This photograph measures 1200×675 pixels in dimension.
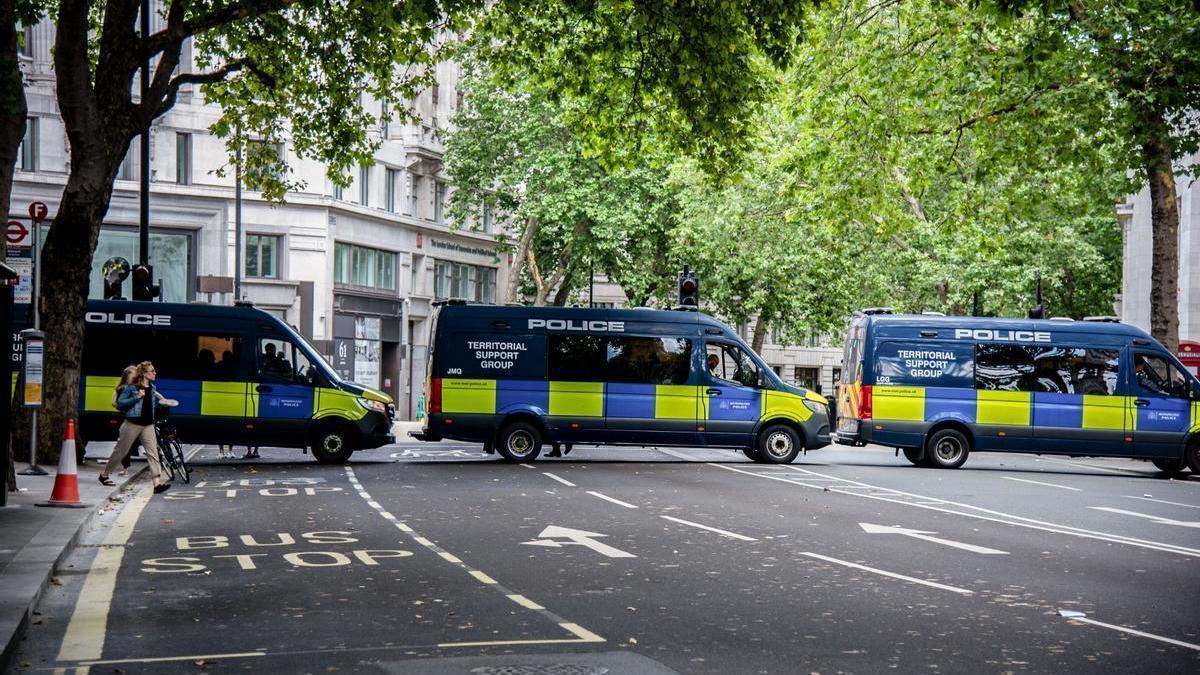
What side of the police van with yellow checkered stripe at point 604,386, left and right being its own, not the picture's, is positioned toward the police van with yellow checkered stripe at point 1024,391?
front

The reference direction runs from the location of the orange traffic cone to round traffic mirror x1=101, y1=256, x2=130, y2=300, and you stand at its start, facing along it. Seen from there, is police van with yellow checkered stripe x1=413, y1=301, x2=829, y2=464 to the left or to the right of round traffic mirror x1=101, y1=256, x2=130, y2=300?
right

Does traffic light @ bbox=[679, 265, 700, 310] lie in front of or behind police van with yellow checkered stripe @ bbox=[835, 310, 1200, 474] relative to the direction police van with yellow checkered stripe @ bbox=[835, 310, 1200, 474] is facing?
behind

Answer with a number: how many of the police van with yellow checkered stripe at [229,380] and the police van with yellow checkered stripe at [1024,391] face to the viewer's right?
2

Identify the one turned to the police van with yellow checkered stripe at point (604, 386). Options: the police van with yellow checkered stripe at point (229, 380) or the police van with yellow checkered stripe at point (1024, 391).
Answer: the police van with yellow checkered stripe at point (229, 380)

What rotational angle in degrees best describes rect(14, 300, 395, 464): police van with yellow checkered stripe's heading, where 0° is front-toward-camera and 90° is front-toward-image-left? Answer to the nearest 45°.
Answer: approximately 270°

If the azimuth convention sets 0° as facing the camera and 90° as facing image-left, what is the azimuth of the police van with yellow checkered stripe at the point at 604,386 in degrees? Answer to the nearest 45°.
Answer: approximately 270°

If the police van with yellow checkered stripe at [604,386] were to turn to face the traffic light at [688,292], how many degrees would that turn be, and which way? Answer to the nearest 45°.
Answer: approximately 45° to its left

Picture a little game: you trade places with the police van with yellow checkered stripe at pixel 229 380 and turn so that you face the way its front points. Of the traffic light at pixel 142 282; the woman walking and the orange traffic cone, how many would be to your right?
2

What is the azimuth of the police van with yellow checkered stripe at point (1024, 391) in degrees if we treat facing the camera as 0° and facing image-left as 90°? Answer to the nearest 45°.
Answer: approximately 270°
